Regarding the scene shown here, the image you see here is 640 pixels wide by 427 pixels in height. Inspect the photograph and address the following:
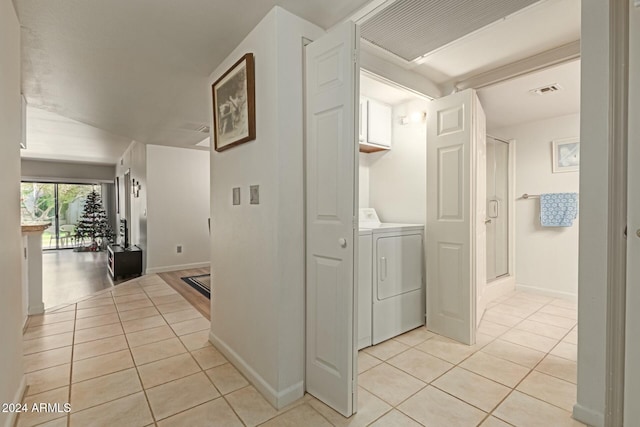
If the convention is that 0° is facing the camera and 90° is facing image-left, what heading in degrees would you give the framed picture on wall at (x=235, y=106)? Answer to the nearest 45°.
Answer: approximately 45°

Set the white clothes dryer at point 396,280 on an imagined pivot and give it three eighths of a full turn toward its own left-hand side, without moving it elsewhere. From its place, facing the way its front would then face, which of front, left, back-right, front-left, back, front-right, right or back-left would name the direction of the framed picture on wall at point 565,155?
front-right

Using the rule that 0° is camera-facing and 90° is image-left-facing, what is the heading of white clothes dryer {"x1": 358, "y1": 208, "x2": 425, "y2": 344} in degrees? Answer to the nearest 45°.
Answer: approximately 315°

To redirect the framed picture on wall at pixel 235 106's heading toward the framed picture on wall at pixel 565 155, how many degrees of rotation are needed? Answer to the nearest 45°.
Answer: approximately 135° to its left

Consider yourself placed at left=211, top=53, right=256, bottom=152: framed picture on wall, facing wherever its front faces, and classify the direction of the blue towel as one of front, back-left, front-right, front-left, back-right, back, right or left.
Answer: back-left

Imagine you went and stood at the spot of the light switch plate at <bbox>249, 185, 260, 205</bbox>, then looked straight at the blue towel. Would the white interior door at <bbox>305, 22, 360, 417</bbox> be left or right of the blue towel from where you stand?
right

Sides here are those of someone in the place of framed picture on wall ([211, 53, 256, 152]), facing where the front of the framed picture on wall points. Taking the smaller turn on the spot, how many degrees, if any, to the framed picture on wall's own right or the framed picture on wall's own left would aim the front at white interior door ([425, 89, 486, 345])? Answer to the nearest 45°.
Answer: approximately 135° to the framed picture on wall's own left

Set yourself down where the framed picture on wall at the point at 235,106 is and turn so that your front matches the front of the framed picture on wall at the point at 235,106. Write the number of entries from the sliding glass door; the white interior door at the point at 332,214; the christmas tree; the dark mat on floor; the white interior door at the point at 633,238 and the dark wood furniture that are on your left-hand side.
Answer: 2

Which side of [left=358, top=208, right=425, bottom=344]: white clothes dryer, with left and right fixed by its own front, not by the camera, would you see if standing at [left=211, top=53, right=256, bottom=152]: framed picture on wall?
right

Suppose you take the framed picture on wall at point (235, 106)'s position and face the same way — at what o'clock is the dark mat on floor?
The dark mat on floor is roughly at 4 o'clock from the framed picture on wall.
